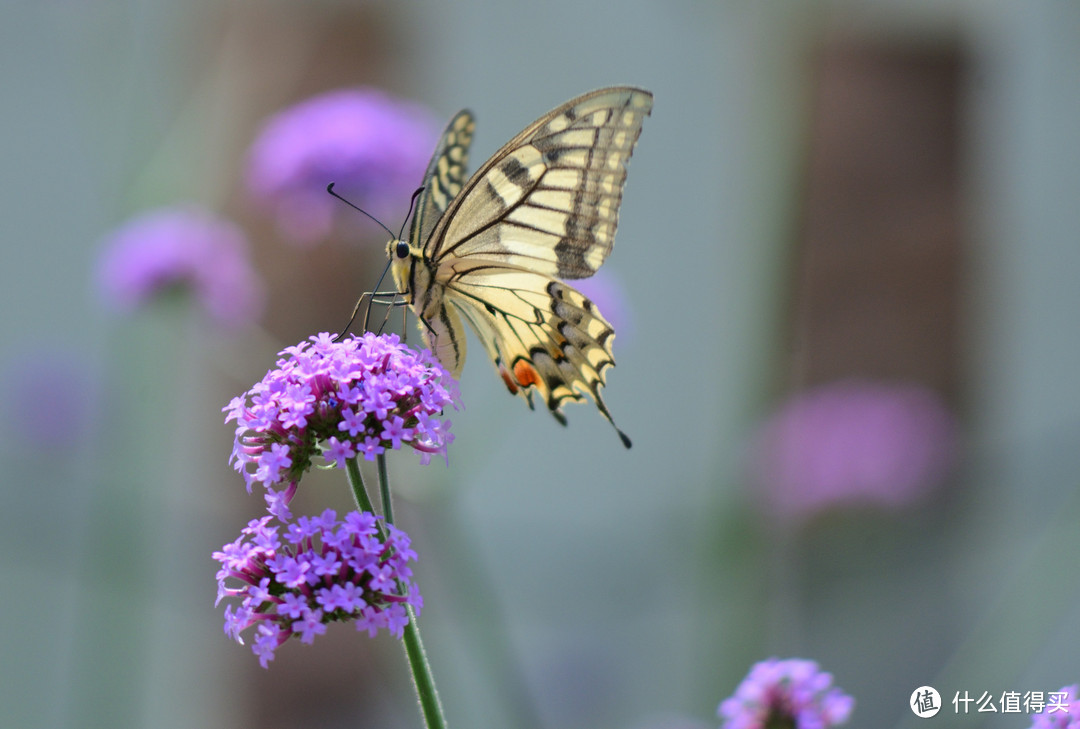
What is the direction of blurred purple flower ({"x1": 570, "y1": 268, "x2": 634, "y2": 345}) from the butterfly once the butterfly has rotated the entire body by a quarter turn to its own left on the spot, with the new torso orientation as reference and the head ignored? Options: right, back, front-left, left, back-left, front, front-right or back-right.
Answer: back

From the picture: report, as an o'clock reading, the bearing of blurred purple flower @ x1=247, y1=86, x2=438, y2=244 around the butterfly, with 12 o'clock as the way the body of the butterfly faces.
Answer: The blurred purple flower is roughly at 2 o'clock from the butterfly.

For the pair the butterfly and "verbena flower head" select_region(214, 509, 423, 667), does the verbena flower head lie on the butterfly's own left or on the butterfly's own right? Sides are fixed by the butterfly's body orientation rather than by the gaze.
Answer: on the butterfly's own left

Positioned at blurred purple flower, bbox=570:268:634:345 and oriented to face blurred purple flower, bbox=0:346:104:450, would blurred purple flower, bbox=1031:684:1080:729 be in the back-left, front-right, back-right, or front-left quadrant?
back-left

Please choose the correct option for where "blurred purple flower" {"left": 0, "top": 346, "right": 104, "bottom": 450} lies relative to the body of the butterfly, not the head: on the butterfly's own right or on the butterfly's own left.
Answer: on the butterfly's own right

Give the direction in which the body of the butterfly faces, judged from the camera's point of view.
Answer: to the viewer's left
